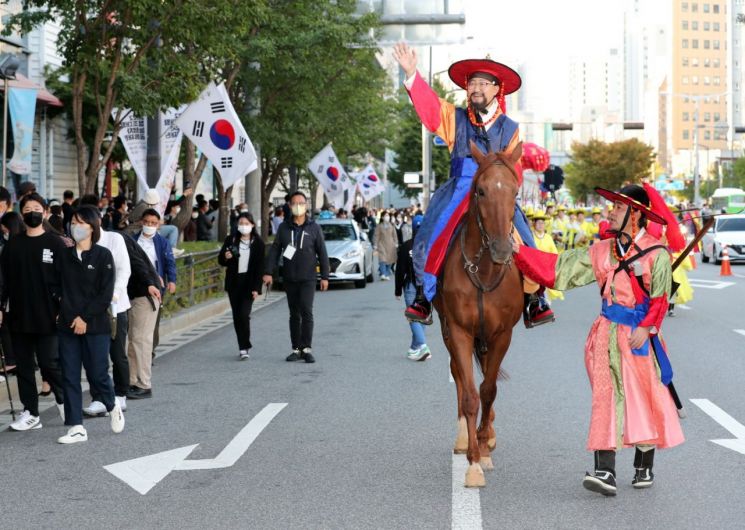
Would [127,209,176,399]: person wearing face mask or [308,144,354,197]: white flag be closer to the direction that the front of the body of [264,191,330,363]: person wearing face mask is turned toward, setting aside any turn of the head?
the person wearing face mask

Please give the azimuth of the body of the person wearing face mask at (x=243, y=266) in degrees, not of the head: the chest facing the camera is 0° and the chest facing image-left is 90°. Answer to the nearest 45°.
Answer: approximately 0°

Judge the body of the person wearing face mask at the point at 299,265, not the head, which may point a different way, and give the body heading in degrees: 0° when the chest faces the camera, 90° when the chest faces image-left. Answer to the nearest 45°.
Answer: approximately 0°

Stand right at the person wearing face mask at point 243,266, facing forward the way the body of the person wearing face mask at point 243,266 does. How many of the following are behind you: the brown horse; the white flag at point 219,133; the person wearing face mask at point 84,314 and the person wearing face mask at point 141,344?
1

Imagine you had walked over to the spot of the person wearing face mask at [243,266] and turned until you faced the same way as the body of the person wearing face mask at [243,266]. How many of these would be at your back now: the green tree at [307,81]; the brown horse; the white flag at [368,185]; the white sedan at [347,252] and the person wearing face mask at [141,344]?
3

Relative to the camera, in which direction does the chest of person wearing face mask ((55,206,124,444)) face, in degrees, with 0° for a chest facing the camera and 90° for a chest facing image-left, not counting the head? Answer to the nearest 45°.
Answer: approximately 45°

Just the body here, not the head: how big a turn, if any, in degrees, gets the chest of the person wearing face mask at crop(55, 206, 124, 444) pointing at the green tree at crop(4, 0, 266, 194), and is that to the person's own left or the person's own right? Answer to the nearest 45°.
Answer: approximately 135° to the person's own right

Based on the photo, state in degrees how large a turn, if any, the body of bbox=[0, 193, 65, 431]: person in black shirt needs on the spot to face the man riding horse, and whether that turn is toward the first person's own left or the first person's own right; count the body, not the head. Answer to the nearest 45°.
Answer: approximately 45° to the first person's own left

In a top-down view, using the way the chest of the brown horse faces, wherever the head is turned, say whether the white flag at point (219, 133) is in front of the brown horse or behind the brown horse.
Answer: behind
